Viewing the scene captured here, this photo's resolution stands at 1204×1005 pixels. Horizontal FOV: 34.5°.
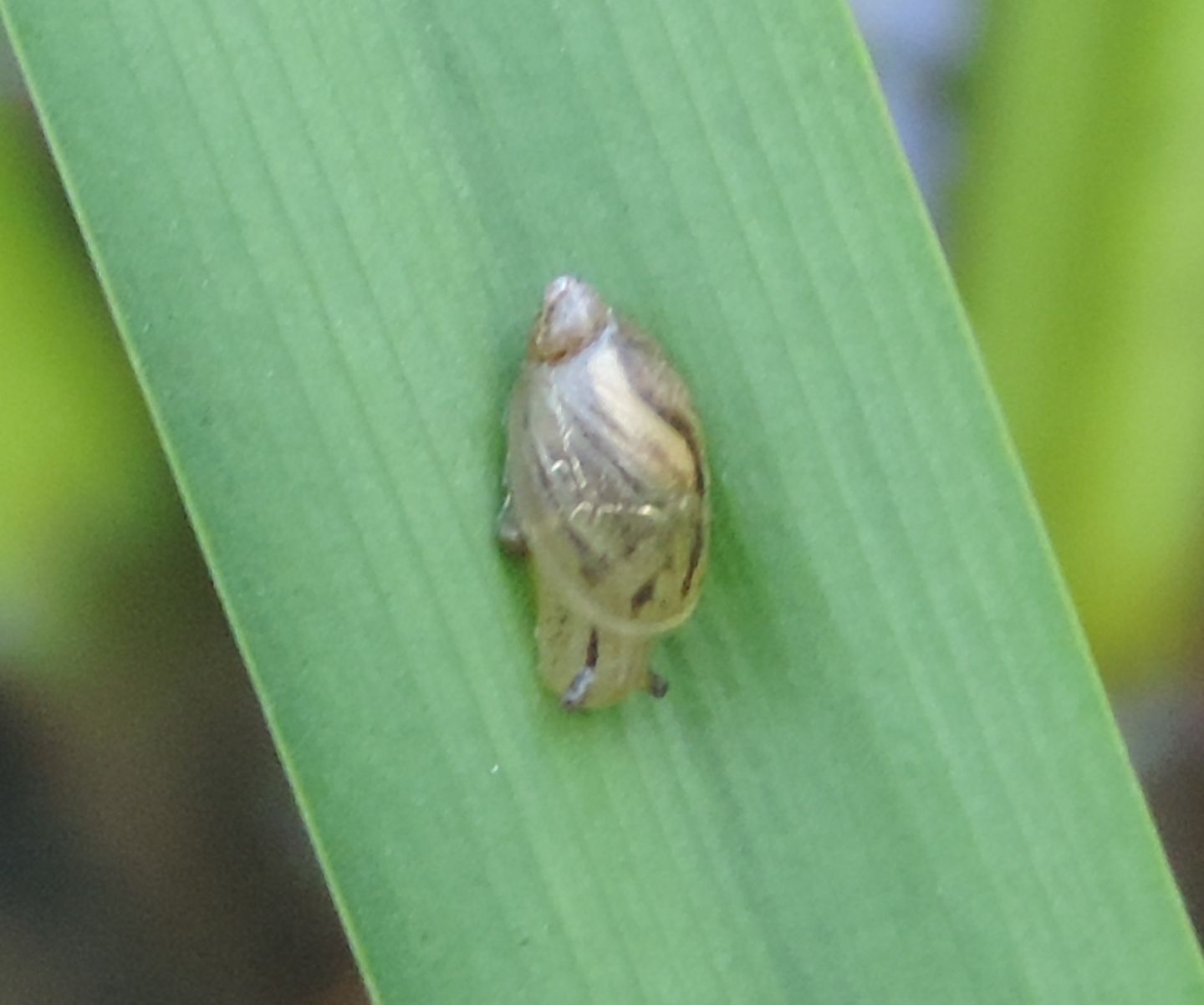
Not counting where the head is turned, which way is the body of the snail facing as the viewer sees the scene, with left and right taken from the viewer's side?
facing the viewer
